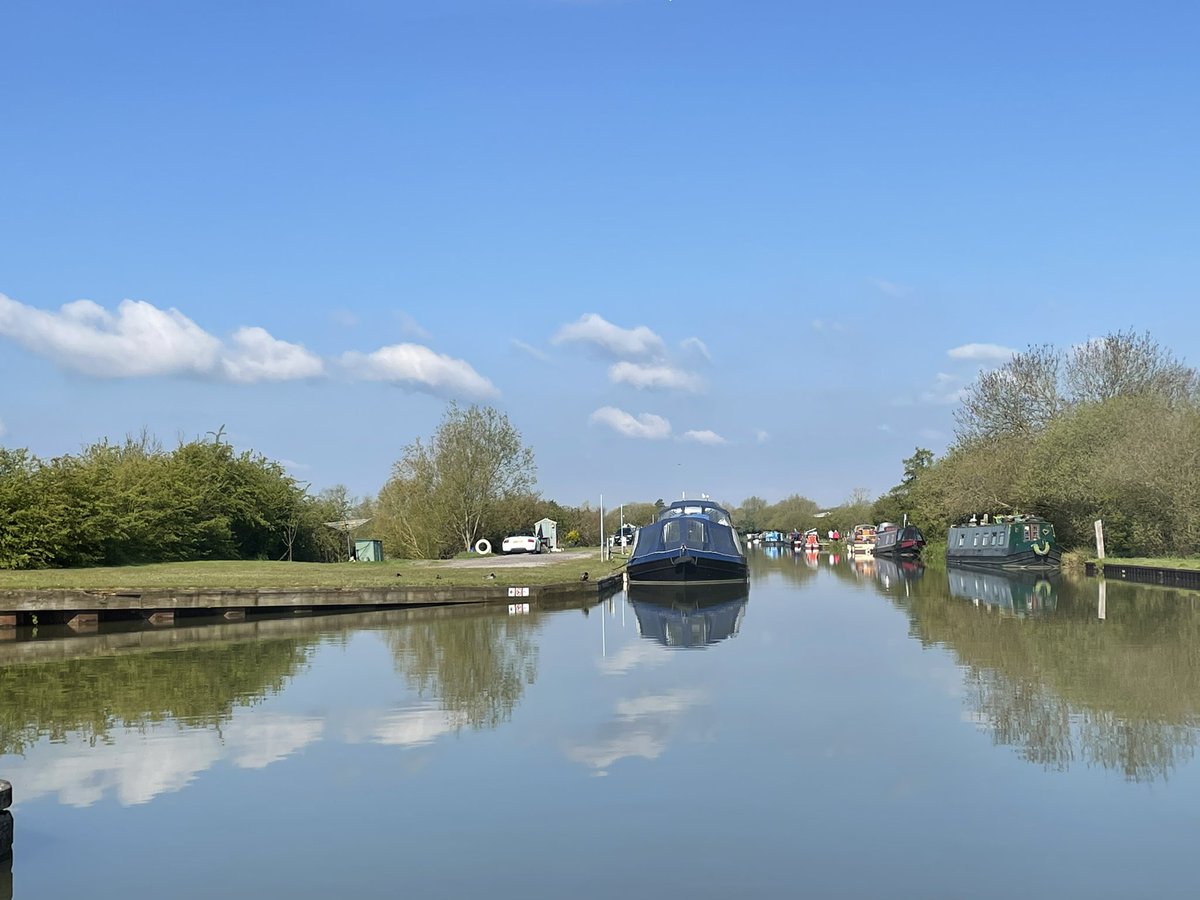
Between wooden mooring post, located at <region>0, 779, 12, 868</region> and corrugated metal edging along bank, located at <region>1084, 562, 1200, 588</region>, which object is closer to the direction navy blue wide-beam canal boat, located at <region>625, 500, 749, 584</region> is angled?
the wooden mooring post

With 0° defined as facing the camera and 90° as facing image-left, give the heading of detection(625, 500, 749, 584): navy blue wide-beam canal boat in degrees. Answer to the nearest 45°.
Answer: approximately 0°

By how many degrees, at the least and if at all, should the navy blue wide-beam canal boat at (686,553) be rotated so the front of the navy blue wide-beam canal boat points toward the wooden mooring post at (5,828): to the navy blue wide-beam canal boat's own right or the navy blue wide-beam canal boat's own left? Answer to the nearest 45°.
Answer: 0° — it already faces it

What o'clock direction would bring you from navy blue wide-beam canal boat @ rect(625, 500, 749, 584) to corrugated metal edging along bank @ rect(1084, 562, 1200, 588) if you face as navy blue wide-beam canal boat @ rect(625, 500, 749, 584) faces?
The corrugated metal edging along bank is roughly at 9 o'clock from the navy blue wide-beam canal boat.
